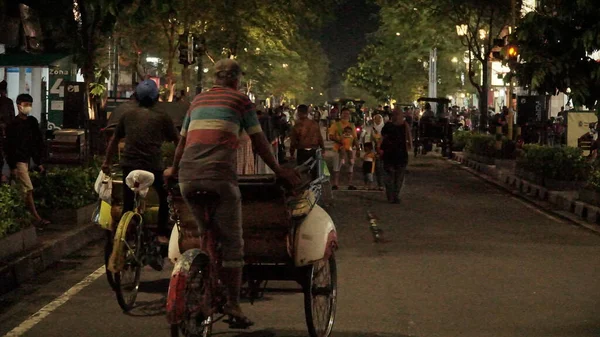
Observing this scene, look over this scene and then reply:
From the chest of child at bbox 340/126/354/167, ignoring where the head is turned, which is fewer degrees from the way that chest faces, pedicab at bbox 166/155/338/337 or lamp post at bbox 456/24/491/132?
the pedicab

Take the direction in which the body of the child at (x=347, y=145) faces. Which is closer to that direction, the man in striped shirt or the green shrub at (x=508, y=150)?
the man in striped shirt

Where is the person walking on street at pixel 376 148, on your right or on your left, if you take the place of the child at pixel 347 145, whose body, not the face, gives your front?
on your left

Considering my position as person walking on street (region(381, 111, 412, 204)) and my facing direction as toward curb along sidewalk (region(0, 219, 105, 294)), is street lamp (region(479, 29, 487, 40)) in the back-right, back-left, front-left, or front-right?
back-right

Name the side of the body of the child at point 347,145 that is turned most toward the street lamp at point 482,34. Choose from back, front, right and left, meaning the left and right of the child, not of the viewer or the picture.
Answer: back

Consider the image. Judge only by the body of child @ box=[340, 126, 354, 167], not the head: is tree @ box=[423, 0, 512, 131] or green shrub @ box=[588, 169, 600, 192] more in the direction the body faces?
the green shrub

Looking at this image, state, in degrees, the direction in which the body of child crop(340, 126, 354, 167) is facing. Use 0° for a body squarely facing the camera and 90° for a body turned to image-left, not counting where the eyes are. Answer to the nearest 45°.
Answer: approximately 0°

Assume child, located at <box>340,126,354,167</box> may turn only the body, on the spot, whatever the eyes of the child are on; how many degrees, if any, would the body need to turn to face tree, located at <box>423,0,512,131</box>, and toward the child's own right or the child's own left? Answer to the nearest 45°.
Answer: approximately 180°

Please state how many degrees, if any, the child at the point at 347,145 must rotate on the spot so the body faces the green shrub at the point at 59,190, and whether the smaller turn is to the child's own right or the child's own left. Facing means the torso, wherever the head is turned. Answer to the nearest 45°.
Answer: approximately 45° to the child's own right

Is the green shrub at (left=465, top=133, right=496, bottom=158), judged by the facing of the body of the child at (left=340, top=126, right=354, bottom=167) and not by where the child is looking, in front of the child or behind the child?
behind

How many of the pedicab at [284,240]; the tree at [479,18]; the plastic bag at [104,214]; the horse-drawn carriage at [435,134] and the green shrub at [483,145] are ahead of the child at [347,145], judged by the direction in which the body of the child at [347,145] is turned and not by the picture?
2

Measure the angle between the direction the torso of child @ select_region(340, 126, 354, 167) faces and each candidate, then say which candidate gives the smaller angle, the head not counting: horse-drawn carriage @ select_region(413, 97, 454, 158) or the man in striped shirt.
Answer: the man in striped shirt

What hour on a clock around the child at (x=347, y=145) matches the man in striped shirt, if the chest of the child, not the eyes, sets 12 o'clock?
The man in striped shirt is roughly at 12 o'clock from the child.

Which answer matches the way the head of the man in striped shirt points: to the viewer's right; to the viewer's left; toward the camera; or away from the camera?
away from the camera
